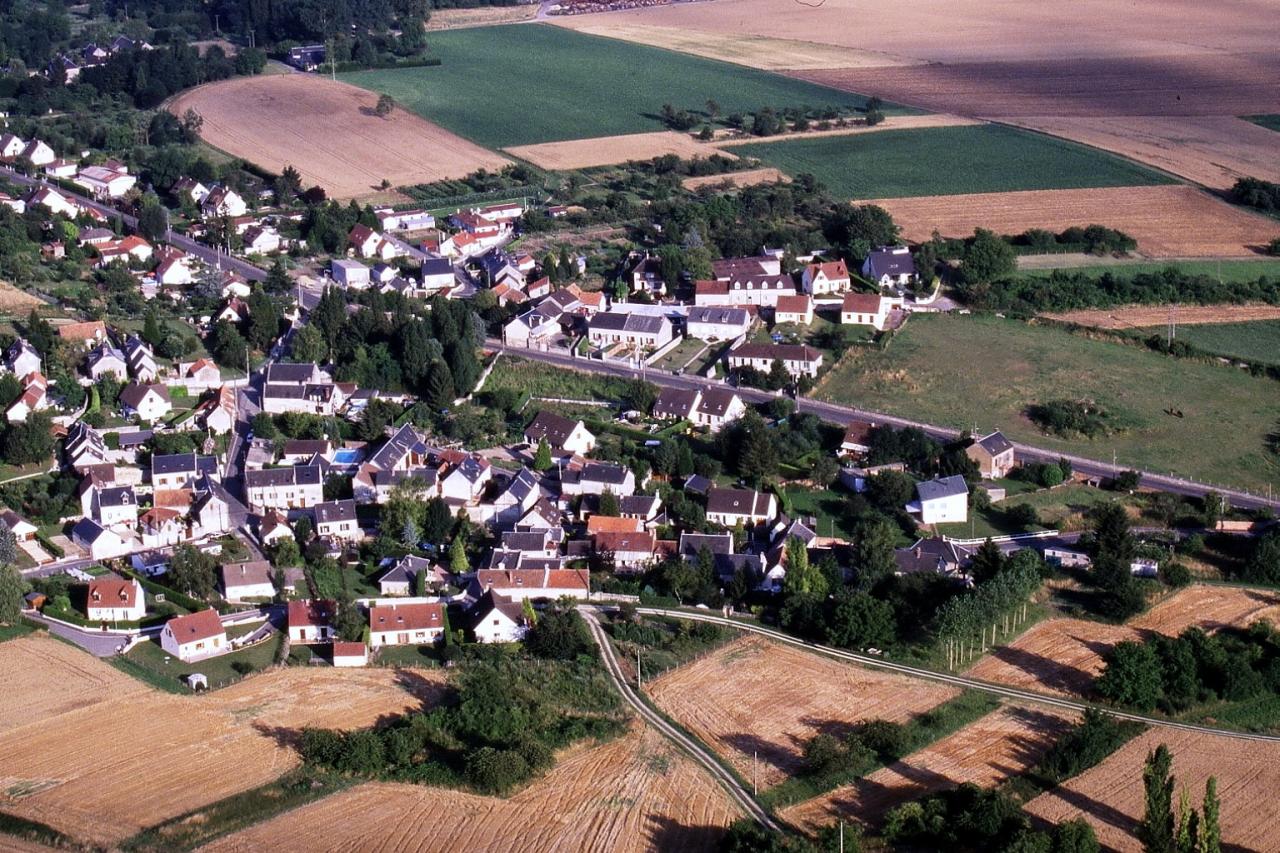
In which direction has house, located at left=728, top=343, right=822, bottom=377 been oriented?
toward the camera

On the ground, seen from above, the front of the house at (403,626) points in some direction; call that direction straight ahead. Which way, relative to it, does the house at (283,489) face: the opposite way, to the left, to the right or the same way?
the same way

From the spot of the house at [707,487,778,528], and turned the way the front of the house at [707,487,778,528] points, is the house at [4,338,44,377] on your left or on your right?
on your right

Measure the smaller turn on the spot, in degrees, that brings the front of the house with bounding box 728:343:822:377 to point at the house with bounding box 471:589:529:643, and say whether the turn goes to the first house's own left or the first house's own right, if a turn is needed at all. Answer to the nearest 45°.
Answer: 0° — it already faces it

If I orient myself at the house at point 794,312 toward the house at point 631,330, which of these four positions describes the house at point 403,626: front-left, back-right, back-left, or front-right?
front-left

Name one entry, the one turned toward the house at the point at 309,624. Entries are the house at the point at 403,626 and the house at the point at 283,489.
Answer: the house at the point at 283,489

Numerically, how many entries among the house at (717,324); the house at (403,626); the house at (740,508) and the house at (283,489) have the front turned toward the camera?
4

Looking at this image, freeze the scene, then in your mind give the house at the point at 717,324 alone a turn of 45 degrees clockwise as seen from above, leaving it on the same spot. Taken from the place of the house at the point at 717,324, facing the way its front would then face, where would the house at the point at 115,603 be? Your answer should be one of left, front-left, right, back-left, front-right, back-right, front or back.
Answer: front

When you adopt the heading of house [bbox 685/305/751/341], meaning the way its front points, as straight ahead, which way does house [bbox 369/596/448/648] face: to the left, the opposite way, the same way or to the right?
the same way

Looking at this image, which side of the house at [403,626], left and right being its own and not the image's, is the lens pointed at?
front

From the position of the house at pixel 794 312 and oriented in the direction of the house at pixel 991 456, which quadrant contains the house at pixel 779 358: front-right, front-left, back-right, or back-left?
front-right

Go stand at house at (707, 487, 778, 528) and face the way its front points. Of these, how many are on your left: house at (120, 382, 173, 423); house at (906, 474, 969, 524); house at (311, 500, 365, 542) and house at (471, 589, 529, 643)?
1

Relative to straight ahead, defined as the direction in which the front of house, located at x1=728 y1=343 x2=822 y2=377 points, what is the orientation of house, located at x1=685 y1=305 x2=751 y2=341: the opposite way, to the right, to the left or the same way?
the same way

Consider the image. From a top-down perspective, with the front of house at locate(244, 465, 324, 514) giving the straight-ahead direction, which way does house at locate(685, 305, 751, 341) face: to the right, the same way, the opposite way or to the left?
the same way

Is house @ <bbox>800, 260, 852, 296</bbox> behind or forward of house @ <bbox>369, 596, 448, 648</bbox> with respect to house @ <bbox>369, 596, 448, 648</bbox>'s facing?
behind

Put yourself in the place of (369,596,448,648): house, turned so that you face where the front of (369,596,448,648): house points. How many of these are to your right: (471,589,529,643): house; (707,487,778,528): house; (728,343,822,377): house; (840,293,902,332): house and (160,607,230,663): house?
1

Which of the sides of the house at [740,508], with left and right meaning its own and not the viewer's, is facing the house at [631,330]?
back

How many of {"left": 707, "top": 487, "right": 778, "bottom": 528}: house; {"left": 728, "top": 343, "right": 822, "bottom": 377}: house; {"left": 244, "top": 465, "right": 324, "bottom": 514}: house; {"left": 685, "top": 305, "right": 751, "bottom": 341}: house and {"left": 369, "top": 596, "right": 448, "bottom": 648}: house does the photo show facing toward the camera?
5

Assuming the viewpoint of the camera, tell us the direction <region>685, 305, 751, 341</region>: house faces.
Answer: facing the viewer
